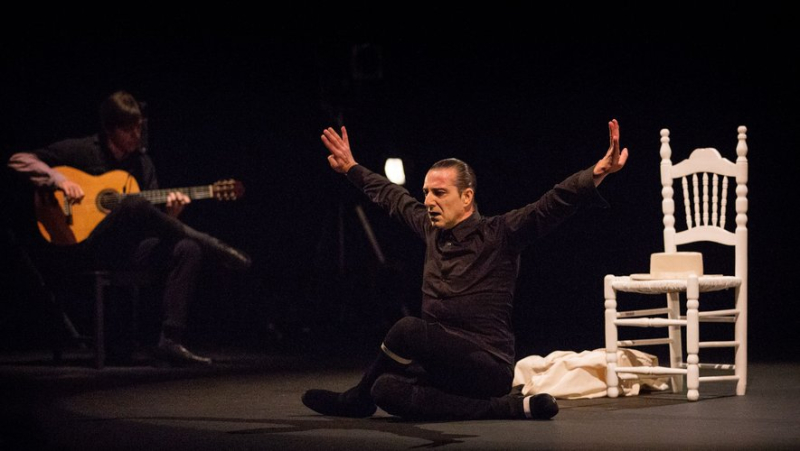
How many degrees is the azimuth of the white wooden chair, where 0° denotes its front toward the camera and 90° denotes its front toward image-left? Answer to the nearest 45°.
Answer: approximately 45°

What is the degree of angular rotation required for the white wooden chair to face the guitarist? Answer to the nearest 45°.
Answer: approximately 45° to its right

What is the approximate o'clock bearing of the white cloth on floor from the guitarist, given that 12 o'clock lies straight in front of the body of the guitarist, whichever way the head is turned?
The white cloth on floor is roughly at 12 o'clock from the guitarist.

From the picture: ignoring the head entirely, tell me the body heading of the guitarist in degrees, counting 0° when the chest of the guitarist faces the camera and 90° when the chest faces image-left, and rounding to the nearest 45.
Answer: approximately 315°
